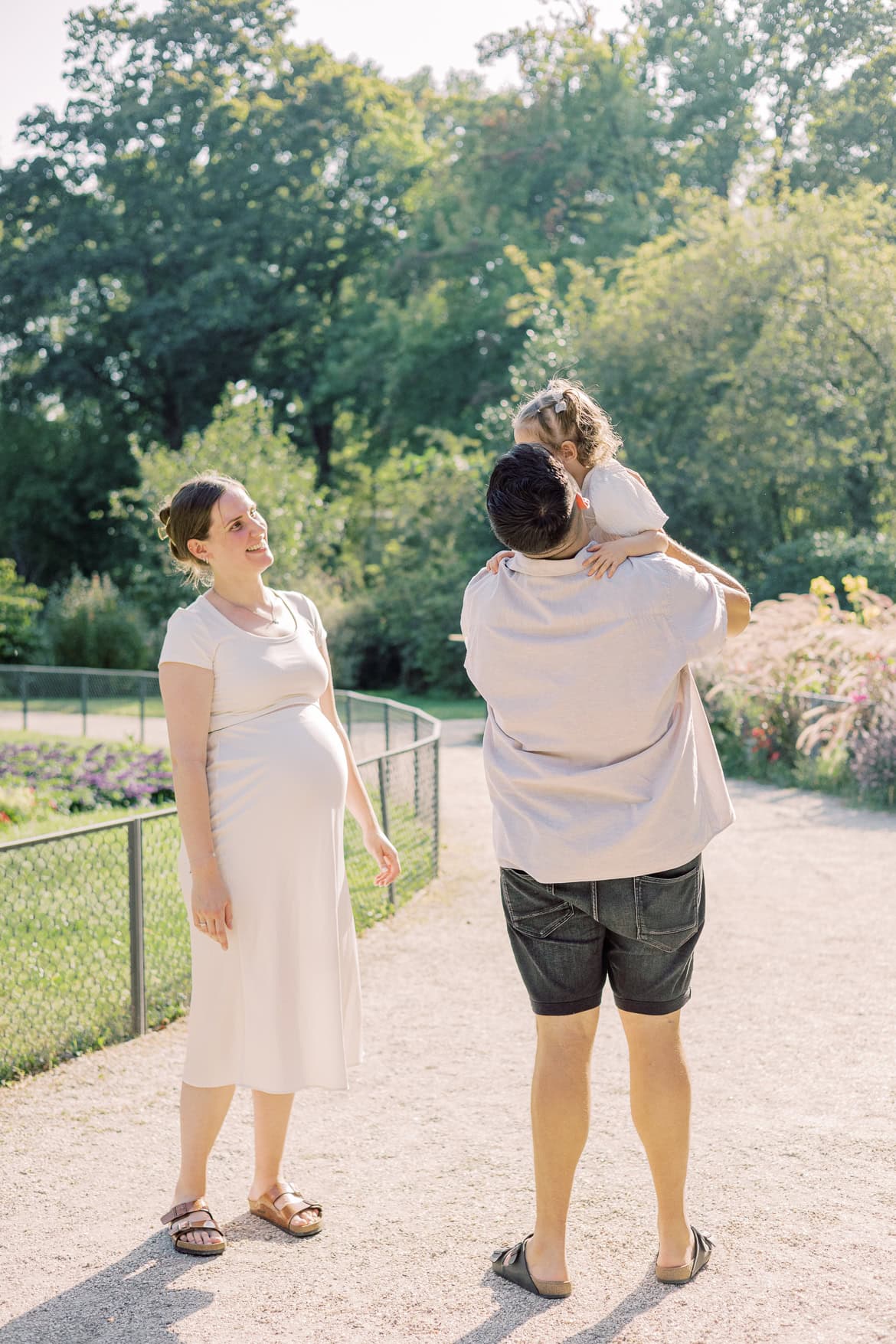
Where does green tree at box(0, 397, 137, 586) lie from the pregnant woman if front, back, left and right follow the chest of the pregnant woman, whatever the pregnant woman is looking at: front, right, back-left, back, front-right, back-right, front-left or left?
back-left

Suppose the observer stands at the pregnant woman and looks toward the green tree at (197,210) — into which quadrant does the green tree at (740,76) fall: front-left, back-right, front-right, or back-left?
front-right

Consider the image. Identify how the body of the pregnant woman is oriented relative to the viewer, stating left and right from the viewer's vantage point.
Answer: facing the viewer and to the right of the viewer

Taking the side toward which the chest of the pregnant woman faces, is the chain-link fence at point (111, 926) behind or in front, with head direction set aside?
behind

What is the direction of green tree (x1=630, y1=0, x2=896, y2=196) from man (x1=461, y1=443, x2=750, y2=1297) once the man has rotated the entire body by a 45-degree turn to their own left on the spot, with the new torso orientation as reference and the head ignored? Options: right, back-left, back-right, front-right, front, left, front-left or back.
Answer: front-right

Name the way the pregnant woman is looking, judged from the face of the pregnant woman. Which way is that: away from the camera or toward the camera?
toward the camera

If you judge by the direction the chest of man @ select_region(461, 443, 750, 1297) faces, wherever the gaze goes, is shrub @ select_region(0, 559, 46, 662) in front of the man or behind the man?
in front

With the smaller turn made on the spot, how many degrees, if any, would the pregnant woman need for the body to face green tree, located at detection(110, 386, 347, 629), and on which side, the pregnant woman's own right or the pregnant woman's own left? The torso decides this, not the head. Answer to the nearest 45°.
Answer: approximately 135° to the pregnant woman's own left

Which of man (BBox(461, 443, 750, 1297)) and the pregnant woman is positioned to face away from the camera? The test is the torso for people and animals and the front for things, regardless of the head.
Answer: the man

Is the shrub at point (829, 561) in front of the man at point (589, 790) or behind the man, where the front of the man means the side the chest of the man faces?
in front

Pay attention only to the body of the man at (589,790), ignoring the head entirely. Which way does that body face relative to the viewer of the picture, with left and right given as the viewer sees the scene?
facing away from the viewer

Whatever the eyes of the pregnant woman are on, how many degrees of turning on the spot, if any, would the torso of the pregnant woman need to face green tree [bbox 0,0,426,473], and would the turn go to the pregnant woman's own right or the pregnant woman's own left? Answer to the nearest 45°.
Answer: approximately 135° to the pregnant woman's own left

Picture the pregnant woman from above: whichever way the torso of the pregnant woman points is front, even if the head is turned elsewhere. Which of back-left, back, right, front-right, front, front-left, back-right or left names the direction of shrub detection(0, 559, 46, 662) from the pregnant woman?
back-left

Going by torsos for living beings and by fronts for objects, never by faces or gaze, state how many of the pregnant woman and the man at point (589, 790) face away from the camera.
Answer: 1

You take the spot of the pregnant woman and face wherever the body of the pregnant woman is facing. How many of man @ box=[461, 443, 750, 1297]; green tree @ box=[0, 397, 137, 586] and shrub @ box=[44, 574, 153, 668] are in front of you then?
1
